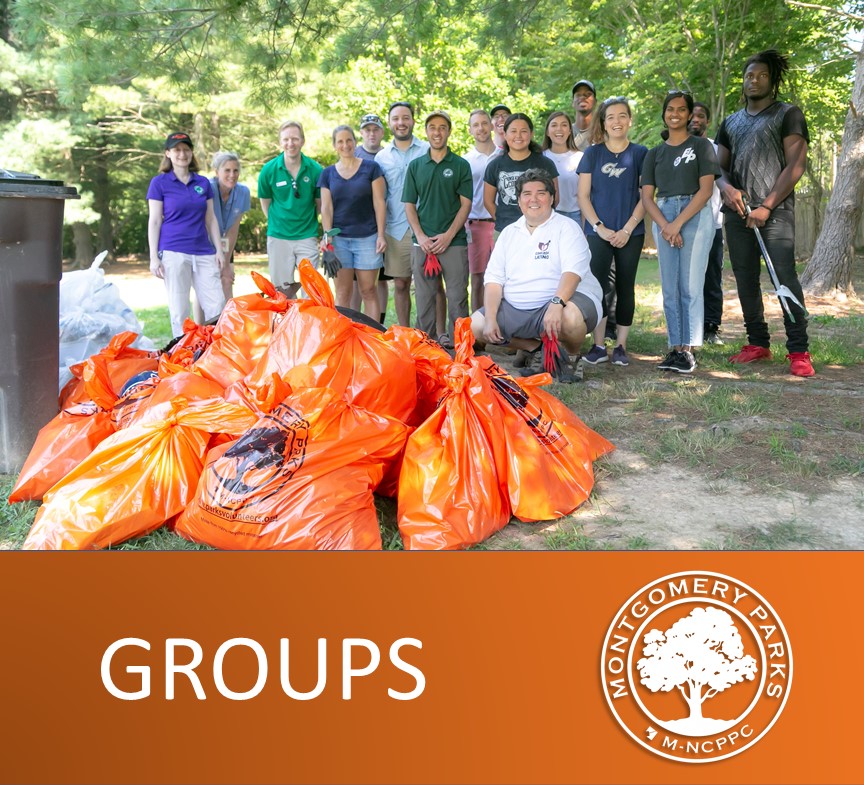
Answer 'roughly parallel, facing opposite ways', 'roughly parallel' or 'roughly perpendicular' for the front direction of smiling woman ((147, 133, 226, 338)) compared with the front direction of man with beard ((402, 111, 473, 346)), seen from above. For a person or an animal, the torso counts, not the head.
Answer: roughly parallel

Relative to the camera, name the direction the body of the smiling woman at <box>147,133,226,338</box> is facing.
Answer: toward the camera

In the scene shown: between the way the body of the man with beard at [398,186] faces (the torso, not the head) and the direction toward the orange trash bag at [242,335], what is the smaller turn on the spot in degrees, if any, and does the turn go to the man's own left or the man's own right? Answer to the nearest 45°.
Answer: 0° — they already face it

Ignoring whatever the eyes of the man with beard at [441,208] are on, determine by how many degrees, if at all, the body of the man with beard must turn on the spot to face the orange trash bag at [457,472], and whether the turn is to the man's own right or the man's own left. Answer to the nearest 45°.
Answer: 0° — they already face it

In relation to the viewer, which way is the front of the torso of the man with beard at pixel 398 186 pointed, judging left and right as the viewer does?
facing the viewer

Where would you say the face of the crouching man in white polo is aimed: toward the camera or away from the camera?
toward the camera

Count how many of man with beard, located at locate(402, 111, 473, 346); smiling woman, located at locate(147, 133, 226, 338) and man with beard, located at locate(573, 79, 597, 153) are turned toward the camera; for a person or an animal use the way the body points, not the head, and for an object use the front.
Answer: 3

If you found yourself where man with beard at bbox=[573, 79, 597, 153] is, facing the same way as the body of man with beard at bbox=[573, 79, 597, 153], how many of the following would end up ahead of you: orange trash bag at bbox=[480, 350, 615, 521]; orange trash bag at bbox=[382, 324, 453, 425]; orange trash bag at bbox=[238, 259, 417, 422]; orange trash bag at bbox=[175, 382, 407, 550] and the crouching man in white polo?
5

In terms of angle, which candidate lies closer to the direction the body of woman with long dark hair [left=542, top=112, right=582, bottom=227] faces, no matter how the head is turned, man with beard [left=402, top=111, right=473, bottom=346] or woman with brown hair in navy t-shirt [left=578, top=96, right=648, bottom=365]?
the woman with brown hair in navy t-shirt

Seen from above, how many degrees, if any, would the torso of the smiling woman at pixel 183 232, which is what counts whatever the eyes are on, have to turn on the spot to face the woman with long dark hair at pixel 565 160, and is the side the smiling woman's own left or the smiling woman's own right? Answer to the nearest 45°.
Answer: approximately 90° to the smiling woman's own left

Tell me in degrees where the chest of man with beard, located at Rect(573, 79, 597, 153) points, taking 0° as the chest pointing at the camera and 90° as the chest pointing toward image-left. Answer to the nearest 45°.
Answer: approximately 0°

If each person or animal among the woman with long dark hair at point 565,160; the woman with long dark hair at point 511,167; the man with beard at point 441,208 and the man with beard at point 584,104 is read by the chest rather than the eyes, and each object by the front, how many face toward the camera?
4

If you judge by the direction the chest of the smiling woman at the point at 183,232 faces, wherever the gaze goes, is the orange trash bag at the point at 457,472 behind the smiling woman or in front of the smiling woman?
in front

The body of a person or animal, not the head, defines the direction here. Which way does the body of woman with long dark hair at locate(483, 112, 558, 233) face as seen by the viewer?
toward the camera

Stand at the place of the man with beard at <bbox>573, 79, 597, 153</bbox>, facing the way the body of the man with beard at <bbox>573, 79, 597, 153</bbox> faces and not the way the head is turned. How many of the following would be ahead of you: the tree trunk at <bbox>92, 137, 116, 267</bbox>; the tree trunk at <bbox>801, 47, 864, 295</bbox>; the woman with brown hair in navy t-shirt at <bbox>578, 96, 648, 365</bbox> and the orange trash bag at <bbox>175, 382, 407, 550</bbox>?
2

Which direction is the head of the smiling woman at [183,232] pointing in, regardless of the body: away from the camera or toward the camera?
toward the camera
